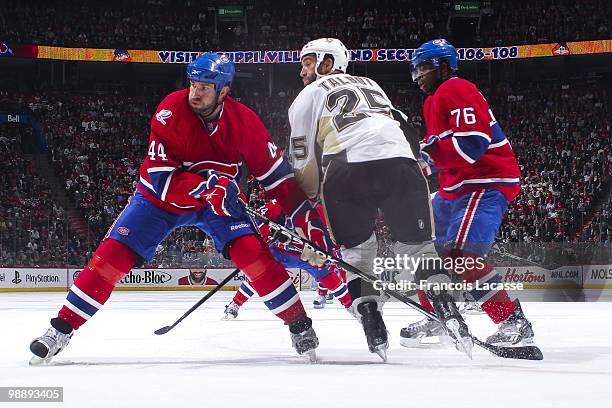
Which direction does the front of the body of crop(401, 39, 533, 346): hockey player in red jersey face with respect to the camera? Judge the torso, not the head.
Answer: to the viewer's left

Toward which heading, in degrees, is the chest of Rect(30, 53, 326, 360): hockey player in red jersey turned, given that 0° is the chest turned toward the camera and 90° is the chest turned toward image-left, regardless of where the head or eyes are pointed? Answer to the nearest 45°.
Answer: approximately 0°

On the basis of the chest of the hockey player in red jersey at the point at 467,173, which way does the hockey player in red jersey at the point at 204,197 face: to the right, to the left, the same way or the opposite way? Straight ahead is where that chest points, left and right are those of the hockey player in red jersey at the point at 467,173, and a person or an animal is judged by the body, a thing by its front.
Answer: to the left

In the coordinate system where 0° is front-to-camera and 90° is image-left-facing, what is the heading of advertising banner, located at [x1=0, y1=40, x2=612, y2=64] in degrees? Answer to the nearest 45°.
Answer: approximately 0°

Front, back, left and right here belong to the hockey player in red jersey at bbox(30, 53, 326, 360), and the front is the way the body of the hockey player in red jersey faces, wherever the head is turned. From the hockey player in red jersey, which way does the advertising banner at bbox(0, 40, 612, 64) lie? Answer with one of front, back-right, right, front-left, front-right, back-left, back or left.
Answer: back

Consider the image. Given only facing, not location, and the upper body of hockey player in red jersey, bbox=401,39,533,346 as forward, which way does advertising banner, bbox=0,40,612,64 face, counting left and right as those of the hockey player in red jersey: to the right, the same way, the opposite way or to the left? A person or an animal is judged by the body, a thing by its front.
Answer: to the left

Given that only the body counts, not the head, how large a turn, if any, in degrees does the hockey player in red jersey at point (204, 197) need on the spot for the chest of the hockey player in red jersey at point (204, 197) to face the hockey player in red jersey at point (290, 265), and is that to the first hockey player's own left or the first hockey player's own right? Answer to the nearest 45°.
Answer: approximately 180°

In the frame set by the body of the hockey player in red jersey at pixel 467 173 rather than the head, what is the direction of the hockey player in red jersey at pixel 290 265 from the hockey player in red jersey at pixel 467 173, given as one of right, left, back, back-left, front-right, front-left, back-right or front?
front-right

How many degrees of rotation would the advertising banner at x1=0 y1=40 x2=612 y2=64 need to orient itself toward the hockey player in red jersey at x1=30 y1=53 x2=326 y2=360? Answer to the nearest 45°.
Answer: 0° — it already faces them
